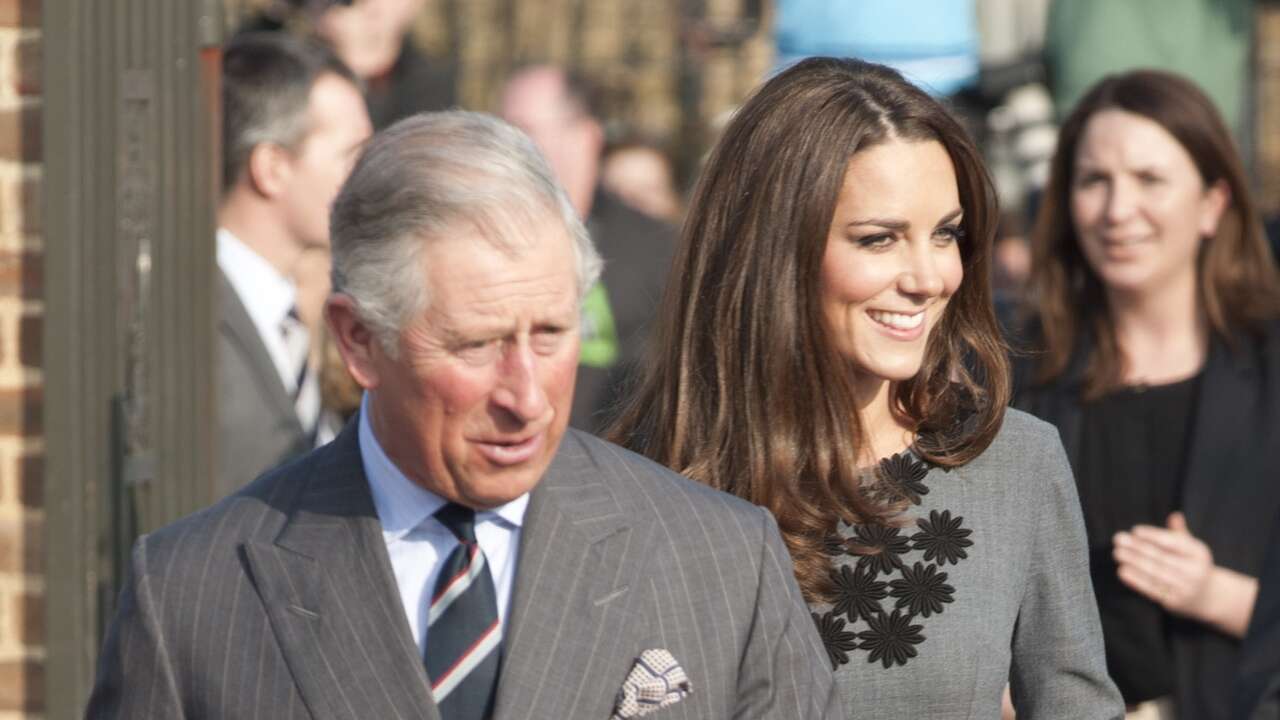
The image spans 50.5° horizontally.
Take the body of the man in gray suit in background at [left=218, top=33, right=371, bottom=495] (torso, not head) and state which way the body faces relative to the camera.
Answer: to the viewer's right

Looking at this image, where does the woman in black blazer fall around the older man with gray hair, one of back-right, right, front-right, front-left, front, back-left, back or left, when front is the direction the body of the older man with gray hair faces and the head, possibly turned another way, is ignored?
back-left

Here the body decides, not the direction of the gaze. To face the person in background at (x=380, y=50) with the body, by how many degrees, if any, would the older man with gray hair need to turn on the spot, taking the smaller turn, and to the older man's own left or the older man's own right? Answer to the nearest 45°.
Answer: approximately 180°

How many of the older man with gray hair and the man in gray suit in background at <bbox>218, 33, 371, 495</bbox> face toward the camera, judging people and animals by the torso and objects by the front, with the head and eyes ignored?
1

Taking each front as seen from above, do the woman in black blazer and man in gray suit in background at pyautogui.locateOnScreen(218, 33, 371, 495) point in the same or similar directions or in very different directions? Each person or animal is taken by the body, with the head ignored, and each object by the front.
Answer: very different directions

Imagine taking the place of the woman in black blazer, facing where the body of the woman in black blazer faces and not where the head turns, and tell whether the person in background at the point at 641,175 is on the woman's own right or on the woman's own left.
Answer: on the woman's own right

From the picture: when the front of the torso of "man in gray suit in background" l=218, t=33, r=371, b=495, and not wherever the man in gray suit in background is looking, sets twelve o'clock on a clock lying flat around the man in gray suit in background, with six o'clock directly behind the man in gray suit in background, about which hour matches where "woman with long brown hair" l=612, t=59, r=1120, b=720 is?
The woman with long brown hair is roughly at 2 o'clock from the man in gray suit in background.

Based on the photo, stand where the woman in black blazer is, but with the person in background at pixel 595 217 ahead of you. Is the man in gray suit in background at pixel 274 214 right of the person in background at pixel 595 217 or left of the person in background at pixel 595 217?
left
